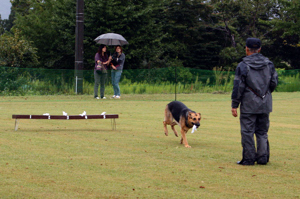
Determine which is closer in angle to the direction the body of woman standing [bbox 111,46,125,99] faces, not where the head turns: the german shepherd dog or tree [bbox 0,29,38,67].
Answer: the german shepherd dog

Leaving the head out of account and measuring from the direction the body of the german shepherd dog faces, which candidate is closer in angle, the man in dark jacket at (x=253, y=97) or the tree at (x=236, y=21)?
the man in dark jacket

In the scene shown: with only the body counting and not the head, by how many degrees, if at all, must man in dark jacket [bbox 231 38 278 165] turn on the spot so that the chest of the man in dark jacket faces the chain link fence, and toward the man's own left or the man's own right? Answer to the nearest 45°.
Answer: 0° — they already face it

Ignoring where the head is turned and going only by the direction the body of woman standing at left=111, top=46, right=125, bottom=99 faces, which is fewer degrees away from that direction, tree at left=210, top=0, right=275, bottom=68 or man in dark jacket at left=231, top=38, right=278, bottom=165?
the man in dark jacket

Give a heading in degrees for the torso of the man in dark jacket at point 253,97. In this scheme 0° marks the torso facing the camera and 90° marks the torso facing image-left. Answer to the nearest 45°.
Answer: approximately 135°

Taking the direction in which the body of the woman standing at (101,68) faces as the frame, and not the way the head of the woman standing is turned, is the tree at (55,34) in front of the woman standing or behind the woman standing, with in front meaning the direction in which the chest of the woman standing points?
behind

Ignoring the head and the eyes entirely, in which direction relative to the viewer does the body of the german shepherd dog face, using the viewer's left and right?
facing the viewer and to the right of the viewer

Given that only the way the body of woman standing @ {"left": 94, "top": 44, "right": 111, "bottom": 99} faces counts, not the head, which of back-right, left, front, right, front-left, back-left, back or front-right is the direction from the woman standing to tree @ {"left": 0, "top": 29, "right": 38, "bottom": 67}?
back

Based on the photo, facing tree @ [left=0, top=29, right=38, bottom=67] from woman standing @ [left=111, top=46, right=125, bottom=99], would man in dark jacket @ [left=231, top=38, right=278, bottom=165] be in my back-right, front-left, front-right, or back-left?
back-left

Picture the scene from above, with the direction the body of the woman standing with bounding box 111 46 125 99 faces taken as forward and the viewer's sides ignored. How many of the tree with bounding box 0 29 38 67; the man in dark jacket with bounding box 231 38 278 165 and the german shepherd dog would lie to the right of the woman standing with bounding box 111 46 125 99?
1

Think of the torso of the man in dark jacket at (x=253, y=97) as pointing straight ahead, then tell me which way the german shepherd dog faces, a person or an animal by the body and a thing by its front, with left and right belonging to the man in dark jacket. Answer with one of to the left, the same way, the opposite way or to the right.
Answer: the opposite way

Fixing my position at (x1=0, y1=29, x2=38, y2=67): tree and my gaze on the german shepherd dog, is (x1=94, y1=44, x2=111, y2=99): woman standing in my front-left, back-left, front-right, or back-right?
front-left

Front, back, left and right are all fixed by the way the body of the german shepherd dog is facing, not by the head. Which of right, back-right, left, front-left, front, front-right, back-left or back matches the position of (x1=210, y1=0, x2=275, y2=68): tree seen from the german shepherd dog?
back-left

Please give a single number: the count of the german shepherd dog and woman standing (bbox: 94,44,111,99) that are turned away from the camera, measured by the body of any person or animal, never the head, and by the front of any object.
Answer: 0

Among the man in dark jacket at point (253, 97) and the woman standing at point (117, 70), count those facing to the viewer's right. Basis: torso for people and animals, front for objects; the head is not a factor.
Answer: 0

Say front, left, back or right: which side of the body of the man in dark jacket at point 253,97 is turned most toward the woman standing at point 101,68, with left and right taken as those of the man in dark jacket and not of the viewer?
front

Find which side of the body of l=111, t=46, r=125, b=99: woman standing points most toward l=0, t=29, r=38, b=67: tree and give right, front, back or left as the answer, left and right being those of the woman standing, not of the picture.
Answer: right

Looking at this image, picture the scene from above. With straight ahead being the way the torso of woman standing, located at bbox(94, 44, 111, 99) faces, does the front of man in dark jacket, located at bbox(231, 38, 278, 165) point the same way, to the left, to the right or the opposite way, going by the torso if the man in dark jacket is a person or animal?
the opposite way

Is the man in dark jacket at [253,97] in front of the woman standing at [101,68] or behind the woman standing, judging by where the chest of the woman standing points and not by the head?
in front

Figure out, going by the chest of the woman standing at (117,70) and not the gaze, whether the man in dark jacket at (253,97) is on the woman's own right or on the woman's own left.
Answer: on the woman's own left
